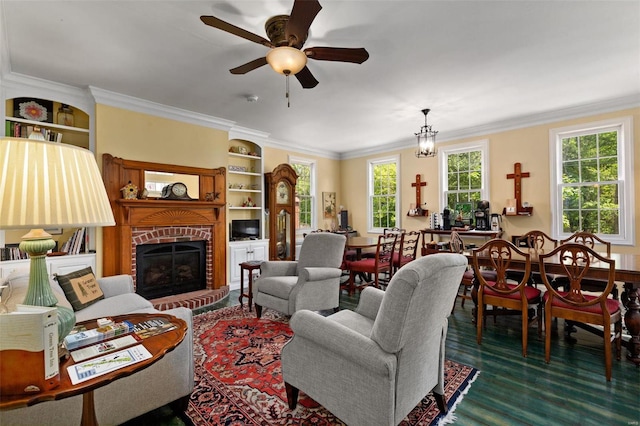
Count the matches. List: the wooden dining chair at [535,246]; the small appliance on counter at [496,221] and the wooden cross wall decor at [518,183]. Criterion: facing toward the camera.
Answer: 3

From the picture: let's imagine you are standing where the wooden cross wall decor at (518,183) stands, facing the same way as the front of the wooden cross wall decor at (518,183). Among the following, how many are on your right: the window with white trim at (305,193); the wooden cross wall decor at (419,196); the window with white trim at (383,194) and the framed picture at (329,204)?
4

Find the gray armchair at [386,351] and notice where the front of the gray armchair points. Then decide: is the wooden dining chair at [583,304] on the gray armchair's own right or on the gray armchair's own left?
on the gray armchair's own right

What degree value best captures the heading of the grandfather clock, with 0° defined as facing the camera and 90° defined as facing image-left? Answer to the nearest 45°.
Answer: approximately 315°

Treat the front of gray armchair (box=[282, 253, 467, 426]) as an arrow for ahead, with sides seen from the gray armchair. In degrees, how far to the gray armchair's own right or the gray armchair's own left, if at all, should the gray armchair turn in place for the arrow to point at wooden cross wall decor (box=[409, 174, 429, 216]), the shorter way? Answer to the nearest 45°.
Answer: approximately 45° to the gray armchair's own right

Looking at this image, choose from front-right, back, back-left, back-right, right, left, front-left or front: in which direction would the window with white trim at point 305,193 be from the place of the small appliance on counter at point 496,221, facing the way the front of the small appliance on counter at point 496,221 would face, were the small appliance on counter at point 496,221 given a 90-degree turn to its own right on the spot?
front

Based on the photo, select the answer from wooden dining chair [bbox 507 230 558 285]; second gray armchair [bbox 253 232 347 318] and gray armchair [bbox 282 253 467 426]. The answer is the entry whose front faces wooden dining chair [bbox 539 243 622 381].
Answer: wooden dining chair [bbox 507 230 558 285]

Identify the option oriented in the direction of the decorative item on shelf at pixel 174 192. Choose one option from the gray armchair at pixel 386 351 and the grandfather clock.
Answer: the gray armchair

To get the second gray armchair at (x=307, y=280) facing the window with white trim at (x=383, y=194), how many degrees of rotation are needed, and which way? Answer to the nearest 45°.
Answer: approximately 180°

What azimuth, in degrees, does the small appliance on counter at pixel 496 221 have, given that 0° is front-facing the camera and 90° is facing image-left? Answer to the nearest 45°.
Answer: approximately 0°

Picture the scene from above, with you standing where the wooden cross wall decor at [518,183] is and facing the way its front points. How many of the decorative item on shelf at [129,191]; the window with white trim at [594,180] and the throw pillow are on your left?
1

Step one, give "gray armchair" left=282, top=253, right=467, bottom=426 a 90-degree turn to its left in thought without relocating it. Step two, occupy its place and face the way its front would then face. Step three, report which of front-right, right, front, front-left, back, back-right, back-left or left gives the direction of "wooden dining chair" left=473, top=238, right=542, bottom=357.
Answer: back

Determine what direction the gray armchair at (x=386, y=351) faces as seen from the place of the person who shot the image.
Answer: facing away from the viewer and to the left of the viewer

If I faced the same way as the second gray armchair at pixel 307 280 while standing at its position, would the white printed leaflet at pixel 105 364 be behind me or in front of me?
in front

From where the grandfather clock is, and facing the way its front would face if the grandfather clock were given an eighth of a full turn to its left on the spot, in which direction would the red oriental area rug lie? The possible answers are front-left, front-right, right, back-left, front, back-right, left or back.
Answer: right
